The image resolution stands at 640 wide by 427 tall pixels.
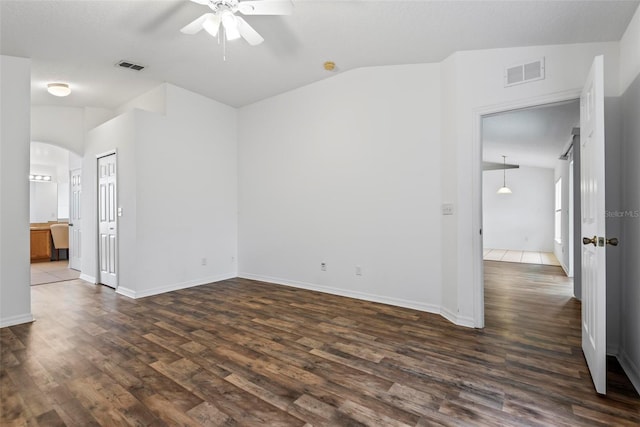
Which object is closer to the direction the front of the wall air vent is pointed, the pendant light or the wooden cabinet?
the wooden cabinet

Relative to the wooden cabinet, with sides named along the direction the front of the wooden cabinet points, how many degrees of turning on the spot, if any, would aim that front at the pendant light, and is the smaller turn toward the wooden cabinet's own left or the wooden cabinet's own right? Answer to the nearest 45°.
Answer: approximately 45° to the wooden cabinet's own left

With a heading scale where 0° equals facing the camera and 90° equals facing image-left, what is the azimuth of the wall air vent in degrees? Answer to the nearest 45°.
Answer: approximately 45°

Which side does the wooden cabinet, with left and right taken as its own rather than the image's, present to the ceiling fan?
front

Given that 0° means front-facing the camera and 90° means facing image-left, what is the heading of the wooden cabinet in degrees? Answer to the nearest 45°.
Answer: approximately 0°

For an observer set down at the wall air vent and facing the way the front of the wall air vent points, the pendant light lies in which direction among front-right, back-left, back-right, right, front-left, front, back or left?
back-right

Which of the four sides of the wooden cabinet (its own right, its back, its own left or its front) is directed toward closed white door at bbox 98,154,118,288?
front

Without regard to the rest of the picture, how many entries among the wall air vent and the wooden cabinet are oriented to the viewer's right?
0

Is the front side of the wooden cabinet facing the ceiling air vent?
yes
